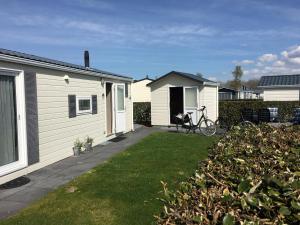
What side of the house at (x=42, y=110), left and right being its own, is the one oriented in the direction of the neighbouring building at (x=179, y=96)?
left

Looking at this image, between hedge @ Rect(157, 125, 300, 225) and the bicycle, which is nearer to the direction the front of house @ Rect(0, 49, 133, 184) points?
the hedge

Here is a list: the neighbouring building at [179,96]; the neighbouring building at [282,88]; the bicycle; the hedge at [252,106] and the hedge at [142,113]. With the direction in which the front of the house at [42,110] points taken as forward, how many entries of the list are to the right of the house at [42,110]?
0

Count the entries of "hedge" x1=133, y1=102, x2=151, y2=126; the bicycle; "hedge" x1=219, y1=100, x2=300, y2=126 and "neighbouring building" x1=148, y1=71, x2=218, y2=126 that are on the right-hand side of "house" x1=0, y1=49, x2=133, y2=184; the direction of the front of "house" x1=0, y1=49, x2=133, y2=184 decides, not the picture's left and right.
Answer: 0

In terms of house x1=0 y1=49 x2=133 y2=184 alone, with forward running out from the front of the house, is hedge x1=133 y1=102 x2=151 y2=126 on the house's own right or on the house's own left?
on the house's own left

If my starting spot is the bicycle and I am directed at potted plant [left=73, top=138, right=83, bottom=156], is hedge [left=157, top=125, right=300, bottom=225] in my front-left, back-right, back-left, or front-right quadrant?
front-left

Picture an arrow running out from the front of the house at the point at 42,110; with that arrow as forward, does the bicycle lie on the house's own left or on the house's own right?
on the house's own left

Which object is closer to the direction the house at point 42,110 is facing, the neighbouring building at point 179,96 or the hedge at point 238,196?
the hedge

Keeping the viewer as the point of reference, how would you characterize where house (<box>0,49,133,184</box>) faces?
facing the viewer and to the right of the viewer

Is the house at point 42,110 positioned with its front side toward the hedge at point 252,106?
no

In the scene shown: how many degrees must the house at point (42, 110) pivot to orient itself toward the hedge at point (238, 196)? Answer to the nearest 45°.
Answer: approximately 45° to its right
